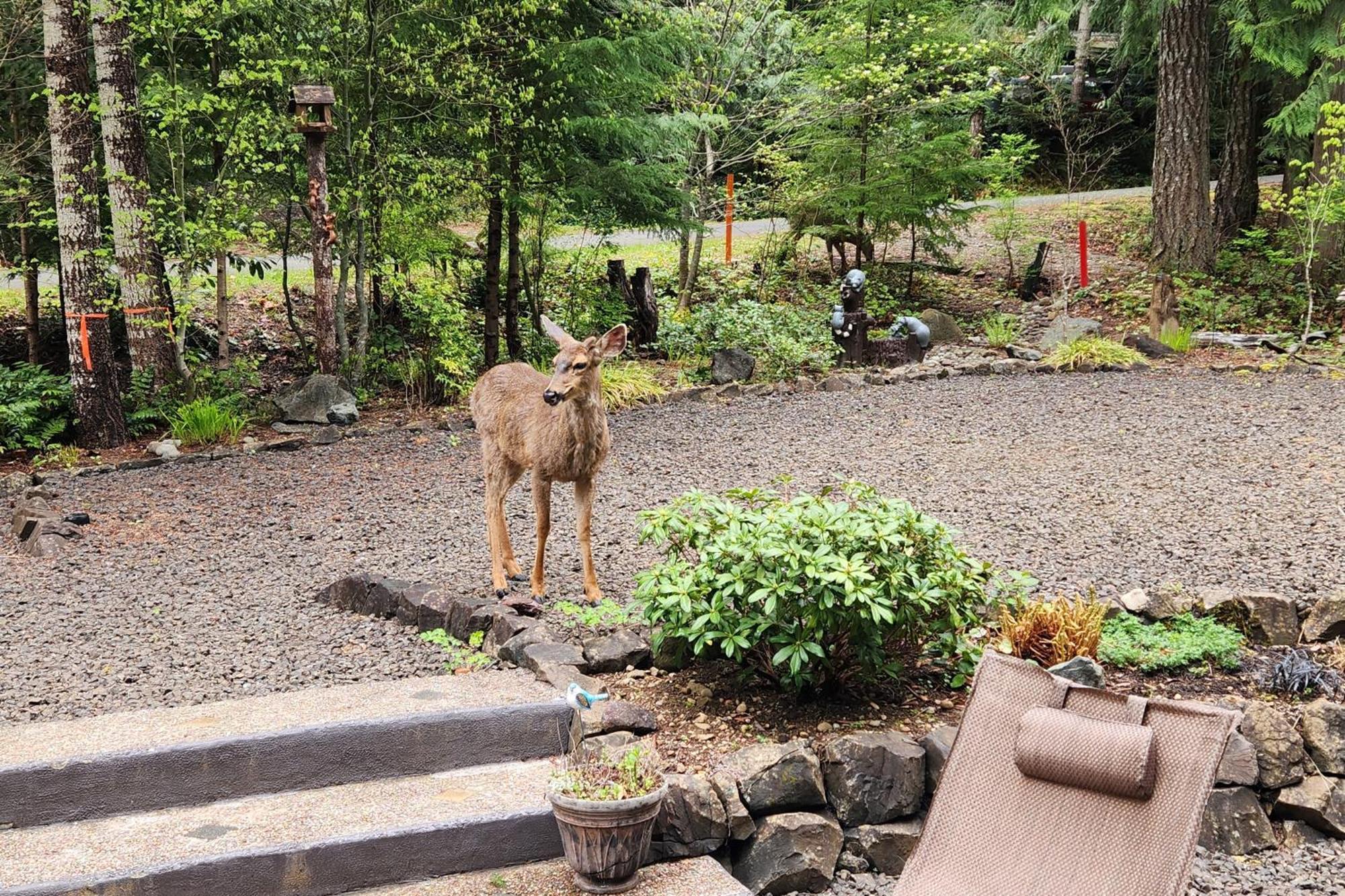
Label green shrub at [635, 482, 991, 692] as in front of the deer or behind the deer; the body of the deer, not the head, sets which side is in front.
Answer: in front

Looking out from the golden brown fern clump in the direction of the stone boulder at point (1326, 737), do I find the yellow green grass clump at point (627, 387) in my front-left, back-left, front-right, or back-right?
back-left

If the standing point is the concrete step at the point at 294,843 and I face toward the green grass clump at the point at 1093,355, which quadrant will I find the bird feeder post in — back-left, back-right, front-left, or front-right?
front-left

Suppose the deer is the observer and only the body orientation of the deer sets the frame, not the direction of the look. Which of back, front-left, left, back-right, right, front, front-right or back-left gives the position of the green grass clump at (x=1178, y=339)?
left

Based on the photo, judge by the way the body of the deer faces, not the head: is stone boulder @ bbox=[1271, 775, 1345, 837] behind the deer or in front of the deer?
in front

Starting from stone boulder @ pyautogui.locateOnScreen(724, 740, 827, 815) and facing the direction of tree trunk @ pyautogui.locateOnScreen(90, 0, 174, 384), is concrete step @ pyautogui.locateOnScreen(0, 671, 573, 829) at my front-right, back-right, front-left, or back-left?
front-left

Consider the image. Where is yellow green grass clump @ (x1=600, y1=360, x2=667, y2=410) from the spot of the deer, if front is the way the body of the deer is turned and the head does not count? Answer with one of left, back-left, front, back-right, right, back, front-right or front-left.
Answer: back-left

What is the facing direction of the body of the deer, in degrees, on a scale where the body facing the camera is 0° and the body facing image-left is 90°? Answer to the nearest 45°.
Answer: approximately 315°

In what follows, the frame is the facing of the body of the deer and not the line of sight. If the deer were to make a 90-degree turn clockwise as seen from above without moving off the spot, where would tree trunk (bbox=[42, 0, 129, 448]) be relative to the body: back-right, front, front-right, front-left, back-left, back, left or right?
right

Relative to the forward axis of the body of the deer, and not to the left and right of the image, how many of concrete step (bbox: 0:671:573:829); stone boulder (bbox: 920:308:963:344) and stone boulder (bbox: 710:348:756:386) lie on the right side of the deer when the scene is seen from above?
1

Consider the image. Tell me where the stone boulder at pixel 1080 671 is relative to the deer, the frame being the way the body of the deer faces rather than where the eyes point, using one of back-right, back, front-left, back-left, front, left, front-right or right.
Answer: front

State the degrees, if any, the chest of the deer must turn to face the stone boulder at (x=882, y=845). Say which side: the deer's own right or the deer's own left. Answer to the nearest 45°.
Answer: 0° — it already faces it

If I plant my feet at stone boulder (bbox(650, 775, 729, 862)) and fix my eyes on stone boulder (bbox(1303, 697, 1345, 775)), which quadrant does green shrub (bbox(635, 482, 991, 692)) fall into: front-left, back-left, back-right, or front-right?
front-left

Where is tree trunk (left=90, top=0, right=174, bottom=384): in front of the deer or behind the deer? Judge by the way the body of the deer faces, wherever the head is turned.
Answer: behind

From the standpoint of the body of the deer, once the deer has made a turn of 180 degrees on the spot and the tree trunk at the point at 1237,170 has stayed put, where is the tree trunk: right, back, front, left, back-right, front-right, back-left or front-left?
right
